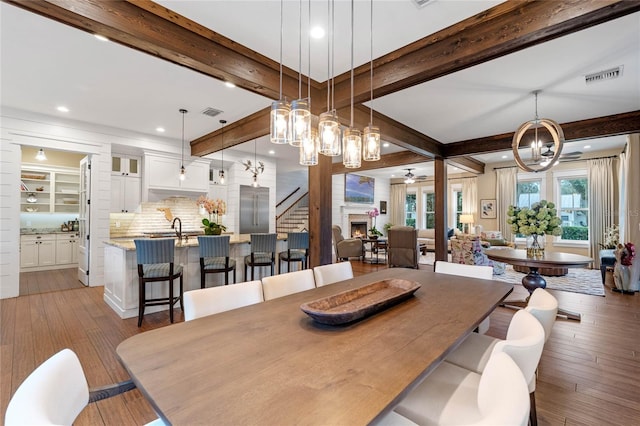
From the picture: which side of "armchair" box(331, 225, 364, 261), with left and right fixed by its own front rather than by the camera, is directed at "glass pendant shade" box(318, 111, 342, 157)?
right

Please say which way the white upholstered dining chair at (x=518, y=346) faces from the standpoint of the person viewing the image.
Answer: facing to the left of the viewer

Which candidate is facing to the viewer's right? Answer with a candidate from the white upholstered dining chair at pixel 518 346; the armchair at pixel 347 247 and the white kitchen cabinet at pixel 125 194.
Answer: the armchair

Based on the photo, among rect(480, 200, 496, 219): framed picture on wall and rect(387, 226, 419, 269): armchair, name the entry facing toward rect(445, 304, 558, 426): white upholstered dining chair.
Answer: the framed picture on wall

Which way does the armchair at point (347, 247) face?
to the viewer's right

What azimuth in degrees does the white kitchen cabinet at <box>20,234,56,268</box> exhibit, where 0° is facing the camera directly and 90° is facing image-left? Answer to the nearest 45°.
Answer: approximately 0°

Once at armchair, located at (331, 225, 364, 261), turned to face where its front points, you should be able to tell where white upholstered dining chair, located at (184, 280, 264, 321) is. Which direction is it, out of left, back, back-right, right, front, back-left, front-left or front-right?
right

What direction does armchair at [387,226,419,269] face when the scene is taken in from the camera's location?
facing away from the viewer

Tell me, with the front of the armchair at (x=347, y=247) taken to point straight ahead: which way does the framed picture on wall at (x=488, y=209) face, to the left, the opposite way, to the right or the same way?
to the right

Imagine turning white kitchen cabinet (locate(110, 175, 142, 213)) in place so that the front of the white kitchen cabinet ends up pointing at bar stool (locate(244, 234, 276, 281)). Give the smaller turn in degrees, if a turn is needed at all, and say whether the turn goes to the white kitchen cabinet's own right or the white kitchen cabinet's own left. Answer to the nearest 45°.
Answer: approximately 45° to the white kitchen cabinet's own left
